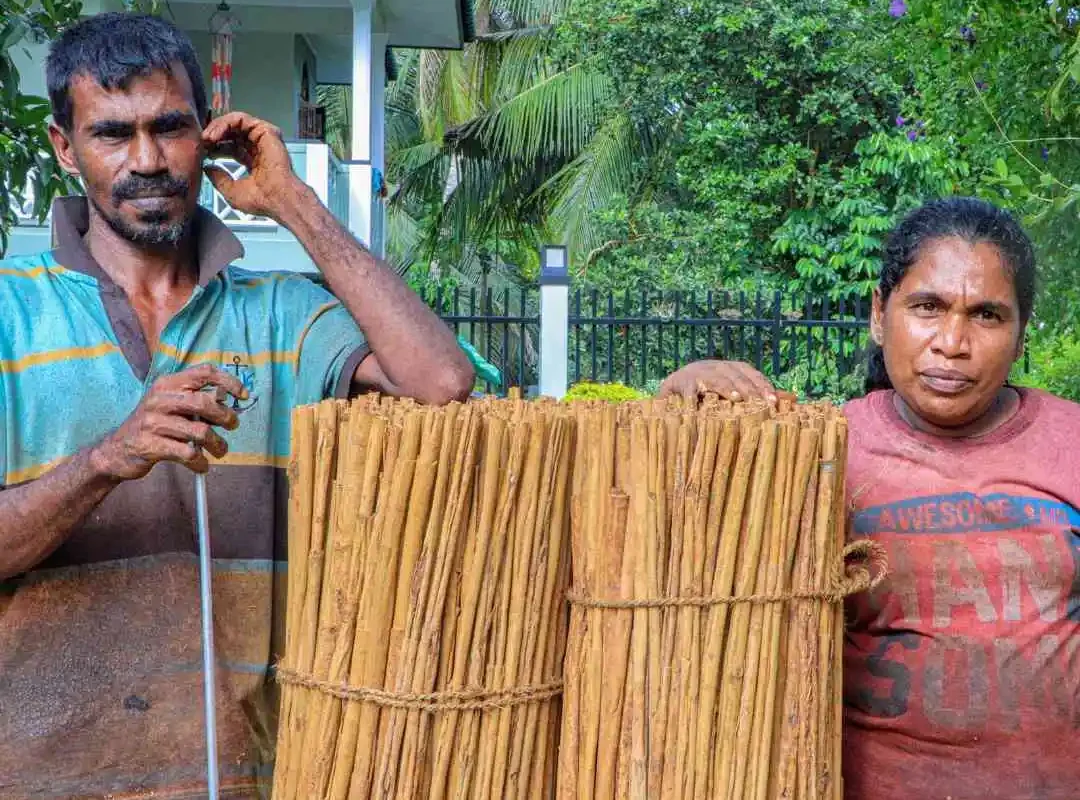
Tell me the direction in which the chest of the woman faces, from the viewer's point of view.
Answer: toward the camera

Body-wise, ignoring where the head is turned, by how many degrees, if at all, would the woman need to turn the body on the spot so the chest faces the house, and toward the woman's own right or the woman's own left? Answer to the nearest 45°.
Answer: approximately 135° to the woman's own right

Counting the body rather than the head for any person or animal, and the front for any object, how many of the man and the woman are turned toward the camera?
2

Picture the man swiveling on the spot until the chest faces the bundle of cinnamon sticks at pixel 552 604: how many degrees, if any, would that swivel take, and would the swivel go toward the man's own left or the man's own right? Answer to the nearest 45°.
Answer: approximately 45° to the man's own left

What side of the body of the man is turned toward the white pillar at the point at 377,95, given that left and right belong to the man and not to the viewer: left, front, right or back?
back

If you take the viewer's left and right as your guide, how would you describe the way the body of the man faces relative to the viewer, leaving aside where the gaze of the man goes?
facing the viewer

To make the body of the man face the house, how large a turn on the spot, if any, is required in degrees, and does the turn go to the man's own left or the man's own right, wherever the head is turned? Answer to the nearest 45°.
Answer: approximately 180°

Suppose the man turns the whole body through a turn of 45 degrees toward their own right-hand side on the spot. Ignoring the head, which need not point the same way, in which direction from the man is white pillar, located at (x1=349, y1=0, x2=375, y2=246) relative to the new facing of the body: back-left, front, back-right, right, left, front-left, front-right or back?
back-right

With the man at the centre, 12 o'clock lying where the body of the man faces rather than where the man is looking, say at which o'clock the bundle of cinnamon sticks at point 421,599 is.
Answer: The bundle of cinnamon sticks is roughly at 11 o'clock from the man.

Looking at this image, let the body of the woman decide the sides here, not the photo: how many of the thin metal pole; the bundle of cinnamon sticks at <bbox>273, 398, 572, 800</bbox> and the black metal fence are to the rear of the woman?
1

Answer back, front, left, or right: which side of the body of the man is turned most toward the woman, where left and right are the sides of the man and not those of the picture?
left

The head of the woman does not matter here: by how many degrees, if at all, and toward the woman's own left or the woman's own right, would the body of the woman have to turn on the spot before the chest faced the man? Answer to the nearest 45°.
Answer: approximately 90° to the woman's own right
